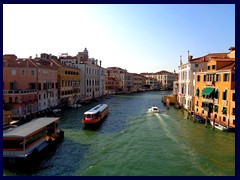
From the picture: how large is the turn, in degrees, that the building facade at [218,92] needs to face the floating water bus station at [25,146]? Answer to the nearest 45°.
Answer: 0° — it already faces it

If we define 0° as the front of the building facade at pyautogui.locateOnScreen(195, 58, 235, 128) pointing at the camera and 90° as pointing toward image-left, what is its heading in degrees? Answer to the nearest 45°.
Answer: approximately 45°

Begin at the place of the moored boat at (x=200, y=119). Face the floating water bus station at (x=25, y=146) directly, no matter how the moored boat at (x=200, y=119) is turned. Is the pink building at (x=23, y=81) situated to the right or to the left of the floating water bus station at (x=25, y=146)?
right

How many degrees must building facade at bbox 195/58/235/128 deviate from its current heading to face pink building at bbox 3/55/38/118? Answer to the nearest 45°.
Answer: approximately 45° to its right
